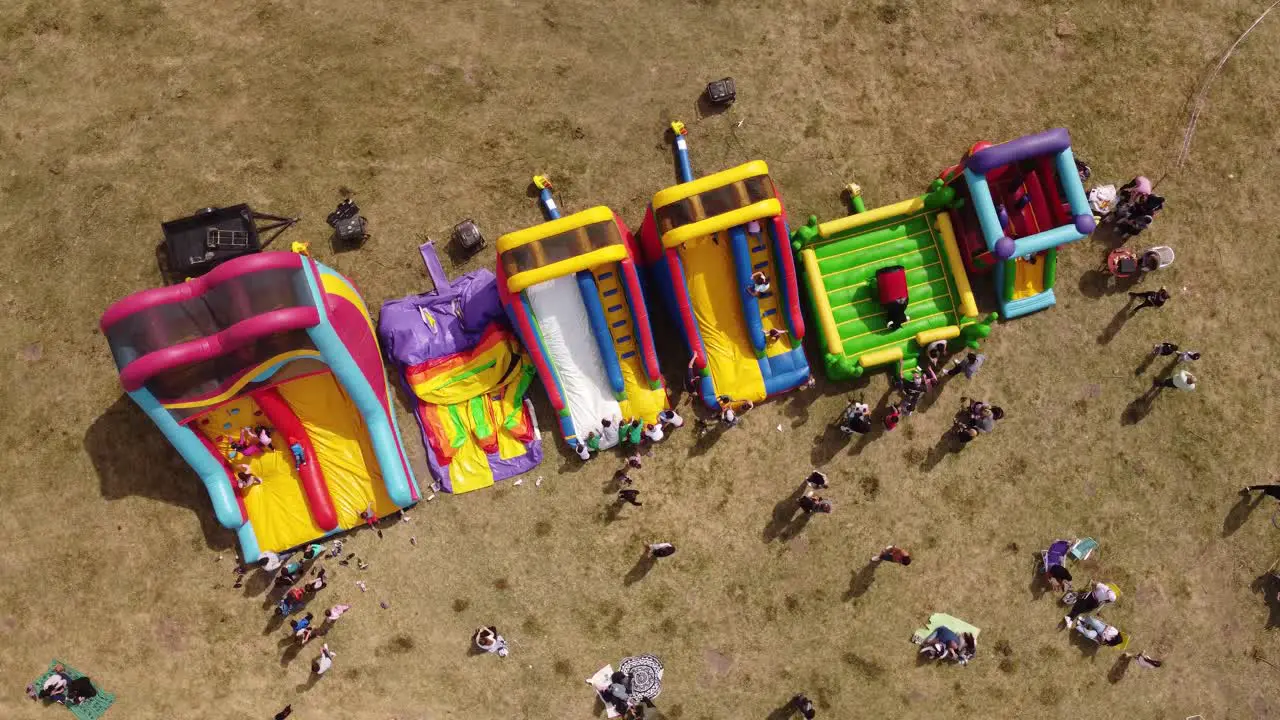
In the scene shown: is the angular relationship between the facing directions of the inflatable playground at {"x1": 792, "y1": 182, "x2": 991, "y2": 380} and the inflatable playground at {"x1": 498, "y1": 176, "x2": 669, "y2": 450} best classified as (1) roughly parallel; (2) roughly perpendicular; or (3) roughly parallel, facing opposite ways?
roughly parallel

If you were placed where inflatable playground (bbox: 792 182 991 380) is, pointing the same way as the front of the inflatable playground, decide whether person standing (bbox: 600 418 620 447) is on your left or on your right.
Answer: on your right

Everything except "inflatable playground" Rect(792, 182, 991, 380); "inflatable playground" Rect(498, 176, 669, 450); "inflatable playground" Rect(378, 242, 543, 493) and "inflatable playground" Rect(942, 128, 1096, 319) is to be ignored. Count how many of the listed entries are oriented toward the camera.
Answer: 4

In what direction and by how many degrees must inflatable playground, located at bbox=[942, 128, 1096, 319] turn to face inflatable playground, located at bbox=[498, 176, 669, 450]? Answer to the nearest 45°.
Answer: approximately 45° to its right

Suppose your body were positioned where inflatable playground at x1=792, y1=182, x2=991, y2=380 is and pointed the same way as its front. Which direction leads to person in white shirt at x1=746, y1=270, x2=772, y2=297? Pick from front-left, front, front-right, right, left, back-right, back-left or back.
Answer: front-right

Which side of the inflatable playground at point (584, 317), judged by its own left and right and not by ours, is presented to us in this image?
front

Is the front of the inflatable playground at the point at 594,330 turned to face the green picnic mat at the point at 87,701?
no

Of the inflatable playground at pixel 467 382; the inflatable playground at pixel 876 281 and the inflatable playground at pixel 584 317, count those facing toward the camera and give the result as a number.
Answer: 3

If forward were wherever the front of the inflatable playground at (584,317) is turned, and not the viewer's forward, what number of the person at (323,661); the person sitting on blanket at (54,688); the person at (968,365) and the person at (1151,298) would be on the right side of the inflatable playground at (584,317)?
2

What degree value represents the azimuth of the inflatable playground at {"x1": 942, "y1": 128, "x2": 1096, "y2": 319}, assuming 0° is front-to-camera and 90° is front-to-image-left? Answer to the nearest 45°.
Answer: approximately 0°

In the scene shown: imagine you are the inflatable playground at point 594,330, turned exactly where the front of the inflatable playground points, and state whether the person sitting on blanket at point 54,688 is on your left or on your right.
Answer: on your right

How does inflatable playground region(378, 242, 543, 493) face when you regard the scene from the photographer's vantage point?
facing the viewer

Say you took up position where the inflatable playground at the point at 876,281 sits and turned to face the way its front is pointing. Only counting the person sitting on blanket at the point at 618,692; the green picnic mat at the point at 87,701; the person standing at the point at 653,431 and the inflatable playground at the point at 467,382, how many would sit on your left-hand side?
0
